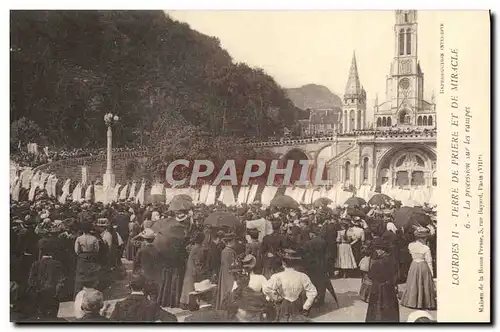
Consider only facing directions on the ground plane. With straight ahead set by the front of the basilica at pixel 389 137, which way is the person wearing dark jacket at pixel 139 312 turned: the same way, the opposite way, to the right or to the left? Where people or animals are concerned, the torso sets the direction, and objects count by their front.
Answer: the opposite way

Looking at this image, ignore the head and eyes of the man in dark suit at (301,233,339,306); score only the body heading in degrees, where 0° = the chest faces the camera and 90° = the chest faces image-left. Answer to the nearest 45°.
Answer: approximately 135°

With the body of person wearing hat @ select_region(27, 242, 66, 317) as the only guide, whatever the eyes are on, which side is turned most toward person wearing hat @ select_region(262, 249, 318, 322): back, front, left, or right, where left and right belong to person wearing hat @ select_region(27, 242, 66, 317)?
right

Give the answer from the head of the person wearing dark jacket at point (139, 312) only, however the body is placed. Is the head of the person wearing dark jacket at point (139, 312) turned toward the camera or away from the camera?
away from the camera

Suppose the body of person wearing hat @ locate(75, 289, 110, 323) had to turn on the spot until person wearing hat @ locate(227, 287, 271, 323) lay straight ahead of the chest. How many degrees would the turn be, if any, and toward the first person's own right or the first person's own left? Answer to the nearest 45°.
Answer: approximately 90° to the first person's own right

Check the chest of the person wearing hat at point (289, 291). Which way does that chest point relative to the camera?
away from the camera

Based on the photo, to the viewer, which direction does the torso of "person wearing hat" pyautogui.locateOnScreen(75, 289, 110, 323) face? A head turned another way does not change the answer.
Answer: away from the camera
